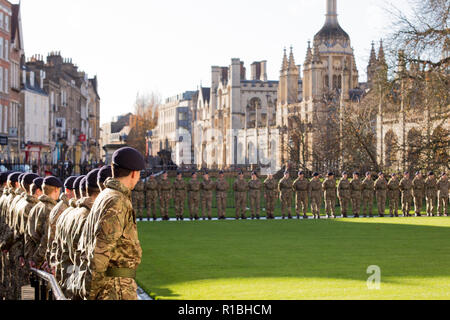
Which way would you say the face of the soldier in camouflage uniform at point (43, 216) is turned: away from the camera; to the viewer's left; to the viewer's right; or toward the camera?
to the viewer's right

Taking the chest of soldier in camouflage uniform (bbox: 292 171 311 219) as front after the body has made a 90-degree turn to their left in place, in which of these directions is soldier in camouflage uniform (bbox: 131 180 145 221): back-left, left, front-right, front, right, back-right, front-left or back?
back

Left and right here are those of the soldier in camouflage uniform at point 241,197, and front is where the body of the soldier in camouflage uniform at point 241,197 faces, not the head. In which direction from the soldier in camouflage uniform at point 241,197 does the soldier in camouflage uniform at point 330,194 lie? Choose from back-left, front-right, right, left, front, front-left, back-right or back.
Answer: left

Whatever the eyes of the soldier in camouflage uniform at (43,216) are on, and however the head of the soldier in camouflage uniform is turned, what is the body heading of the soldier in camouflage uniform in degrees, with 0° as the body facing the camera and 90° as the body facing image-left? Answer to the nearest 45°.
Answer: approximately 270°

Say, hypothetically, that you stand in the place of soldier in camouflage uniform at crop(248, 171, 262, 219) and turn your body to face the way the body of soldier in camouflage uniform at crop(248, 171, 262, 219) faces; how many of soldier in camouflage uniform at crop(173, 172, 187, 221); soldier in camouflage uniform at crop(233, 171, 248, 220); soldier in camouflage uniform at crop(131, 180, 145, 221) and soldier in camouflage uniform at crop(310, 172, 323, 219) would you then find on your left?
1

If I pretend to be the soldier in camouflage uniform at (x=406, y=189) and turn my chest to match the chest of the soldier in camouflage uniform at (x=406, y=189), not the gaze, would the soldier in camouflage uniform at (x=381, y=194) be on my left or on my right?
on my right

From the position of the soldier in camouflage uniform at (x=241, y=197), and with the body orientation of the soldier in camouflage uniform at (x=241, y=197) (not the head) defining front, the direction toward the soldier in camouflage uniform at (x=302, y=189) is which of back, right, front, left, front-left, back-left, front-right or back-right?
left

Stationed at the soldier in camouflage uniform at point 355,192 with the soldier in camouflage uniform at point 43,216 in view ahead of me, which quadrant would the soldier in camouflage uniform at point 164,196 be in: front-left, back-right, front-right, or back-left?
front-right

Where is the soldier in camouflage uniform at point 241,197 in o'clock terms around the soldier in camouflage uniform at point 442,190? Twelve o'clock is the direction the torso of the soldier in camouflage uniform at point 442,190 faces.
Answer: the soldier in camouflage uniform at point 241,197 is roughly at 2 o'clock from the soldier in camouflage uniform at point 442,190.

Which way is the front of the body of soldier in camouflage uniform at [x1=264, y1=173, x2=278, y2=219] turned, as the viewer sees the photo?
toward the camera

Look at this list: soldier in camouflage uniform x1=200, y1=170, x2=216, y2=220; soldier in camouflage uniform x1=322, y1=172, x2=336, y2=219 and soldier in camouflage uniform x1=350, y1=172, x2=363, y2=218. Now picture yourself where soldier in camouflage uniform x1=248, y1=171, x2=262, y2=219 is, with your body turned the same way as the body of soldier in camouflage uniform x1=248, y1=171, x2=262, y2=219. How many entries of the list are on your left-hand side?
2

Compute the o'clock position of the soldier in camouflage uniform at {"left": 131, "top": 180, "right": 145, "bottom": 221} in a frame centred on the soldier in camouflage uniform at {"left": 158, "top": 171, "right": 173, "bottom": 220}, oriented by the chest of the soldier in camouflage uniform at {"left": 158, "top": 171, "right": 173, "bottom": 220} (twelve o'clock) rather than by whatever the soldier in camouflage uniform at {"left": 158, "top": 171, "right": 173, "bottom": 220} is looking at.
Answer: the soldier in camouflage uniform at {"left": 131, "top": 180, "right": 145, "bottom": 221} is roughly at 4 o'clock from the soldier in camouflage uniform at {"left": 158, "top": 171, "right": 173, "bottom": 220}.

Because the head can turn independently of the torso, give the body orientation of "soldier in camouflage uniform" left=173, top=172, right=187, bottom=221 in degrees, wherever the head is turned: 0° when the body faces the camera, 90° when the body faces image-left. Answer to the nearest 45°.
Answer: approximately 0°

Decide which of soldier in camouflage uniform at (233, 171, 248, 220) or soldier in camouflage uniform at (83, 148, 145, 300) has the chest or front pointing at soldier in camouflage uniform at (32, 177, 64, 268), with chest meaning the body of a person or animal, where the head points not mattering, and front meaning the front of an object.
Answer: soldier in camouflage uniform at (233, 171, 248, 220)
